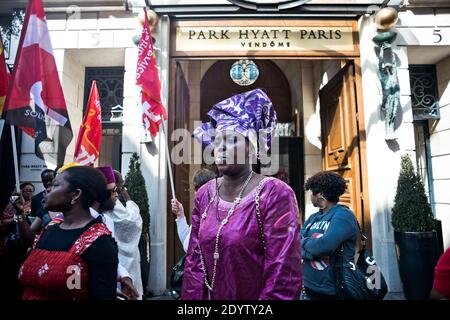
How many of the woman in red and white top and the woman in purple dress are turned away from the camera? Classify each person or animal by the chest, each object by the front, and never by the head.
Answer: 0

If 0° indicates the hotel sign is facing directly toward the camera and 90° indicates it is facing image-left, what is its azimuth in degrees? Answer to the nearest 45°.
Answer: approximately 0°

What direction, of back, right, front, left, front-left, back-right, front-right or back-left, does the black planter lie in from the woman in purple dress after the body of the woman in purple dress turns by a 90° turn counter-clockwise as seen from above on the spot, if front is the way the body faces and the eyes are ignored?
left

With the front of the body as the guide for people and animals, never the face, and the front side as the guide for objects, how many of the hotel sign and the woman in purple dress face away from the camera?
0

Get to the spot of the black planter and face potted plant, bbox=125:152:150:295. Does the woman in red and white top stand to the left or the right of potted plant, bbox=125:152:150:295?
left

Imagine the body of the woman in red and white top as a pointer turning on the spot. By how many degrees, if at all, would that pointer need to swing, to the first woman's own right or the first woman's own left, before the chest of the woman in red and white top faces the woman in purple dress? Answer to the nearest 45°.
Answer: approximately 90° to the first woman's own left

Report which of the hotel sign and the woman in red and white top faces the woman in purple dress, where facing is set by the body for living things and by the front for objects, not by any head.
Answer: the hotel sign

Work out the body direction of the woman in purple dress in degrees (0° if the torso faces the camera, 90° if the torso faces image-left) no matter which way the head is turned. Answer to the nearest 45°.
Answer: approximately 45°

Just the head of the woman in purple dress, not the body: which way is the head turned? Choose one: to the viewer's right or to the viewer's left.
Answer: to the viewer's left
